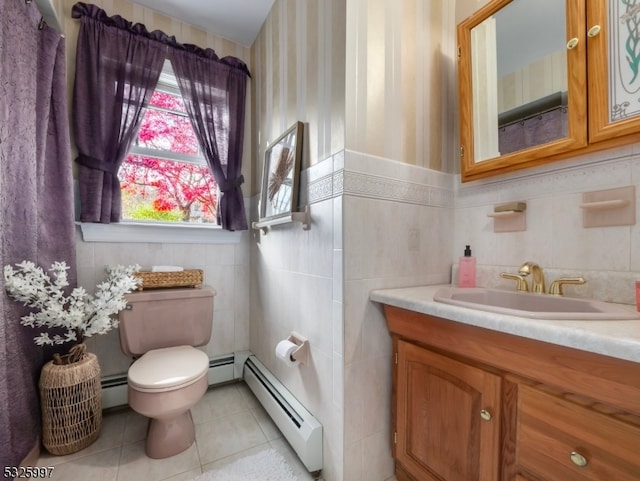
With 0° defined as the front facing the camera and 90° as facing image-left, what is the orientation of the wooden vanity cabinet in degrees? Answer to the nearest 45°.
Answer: approximately 45°

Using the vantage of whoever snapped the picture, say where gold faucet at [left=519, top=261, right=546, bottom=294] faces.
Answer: facing the viewer and to the left of the viewer

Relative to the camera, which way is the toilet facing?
toward the camera

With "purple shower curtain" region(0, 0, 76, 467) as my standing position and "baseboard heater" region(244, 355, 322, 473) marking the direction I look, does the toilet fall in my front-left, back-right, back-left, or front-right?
front-left

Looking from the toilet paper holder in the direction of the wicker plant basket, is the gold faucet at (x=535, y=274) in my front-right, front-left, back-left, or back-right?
back-left

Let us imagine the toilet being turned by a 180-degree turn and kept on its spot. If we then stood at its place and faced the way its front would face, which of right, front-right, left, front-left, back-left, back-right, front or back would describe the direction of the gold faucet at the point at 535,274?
back-right

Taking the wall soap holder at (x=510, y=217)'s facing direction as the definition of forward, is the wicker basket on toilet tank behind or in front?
in front

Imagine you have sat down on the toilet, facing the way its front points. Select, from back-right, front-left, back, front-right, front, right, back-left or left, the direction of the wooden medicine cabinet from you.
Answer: front-left

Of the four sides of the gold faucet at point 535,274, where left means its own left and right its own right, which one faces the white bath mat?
front

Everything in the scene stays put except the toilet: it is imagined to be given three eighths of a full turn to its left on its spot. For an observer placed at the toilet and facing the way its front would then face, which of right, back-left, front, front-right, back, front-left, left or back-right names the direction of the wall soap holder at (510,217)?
right

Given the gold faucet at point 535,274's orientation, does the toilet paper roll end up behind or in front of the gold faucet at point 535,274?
in front

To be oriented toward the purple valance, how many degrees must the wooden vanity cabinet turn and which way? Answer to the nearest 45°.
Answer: approximately 45° to its right

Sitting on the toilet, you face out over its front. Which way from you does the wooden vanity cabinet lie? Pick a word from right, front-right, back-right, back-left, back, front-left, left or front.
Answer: front-left
